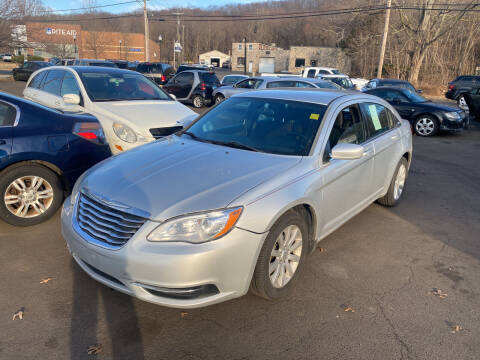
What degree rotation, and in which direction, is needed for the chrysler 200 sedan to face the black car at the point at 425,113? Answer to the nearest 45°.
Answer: approximately 180°

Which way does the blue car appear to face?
to the viewer's left

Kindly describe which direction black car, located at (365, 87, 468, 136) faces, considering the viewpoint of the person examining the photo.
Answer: facing the viewer and to the right of the viewer

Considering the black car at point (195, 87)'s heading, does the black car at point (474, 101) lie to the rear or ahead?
to the rear

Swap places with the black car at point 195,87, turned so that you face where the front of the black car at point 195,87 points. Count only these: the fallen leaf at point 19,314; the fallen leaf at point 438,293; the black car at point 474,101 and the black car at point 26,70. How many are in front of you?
1

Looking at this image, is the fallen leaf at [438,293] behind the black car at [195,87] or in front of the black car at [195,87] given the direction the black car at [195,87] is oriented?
behind

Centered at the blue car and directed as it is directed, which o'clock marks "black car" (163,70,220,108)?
The black car is roughly at 4 o'clock from the blue car.

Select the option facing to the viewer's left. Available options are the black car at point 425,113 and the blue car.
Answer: the blue car

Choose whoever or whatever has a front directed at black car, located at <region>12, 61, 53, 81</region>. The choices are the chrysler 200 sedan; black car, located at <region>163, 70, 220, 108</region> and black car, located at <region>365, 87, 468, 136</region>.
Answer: black car, located at <region>163, 70, 220, 108</region>

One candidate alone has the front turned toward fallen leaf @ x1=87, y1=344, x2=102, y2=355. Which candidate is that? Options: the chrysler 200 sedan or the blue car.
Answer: the chrysler 200 sedan
